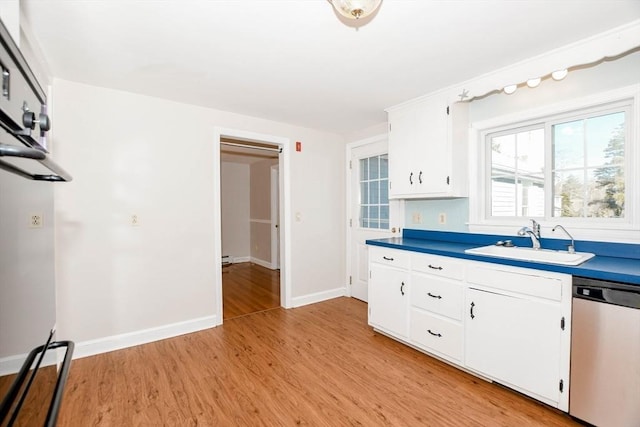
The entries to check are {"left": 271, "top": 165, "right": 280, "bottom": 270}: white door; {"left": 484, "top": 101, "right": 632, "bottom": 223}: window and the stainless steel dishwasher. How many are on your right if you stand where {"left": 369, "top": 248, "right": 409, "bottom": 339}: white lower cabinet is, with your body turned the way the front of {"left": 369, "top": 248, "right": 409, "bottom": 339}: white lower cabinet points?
1

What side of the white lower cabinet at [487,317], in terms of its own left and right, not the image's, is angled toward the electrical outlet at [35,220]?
front

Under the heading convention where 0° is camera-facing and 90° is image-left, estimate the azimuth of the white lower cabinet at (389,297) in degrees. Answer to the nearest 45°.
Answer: approximately 45°

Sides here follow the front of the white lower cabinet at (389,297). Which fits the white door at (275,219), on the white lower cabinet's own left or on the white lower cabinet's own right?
on the white lower cabinet's own right

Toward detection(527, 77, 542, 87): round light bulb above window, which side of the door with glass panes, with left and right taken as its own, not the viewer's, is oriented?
left

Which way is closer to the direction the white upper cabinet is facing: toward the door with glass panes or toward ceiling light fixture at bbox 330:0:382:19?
the ceiling light fixture

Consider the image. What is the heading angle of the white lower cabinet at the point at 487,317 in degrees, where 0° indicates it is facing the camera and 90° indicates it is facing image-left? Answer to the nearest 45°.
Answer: approximately 45°
